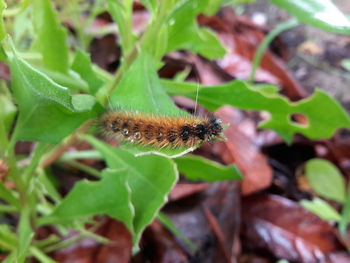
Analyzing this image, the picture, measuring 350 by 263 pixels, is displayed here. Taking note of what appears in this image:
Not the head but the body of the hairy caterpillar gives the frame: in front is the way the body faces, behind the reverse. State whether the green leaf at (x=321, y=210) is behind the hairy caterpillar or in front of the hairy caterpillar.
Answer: in front

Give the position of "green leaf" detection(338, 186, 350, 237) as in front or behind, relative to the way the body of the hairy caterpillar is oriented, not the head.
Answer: in front

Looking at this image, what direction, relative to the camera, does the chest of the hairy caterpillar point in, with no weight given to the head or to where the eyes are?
to the viewer's right

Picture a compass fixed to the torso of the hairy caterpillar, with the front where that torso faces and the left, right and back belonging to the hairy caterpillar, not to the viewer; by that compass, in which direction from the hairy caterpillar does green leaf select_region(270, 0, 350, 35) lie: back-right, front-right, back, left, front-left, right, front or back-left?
front-left

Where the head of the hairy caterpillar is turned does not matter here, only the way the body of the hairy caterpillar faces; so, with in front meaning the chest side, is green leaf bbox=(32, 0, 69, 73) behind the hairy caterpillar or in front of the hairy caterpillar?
behind
